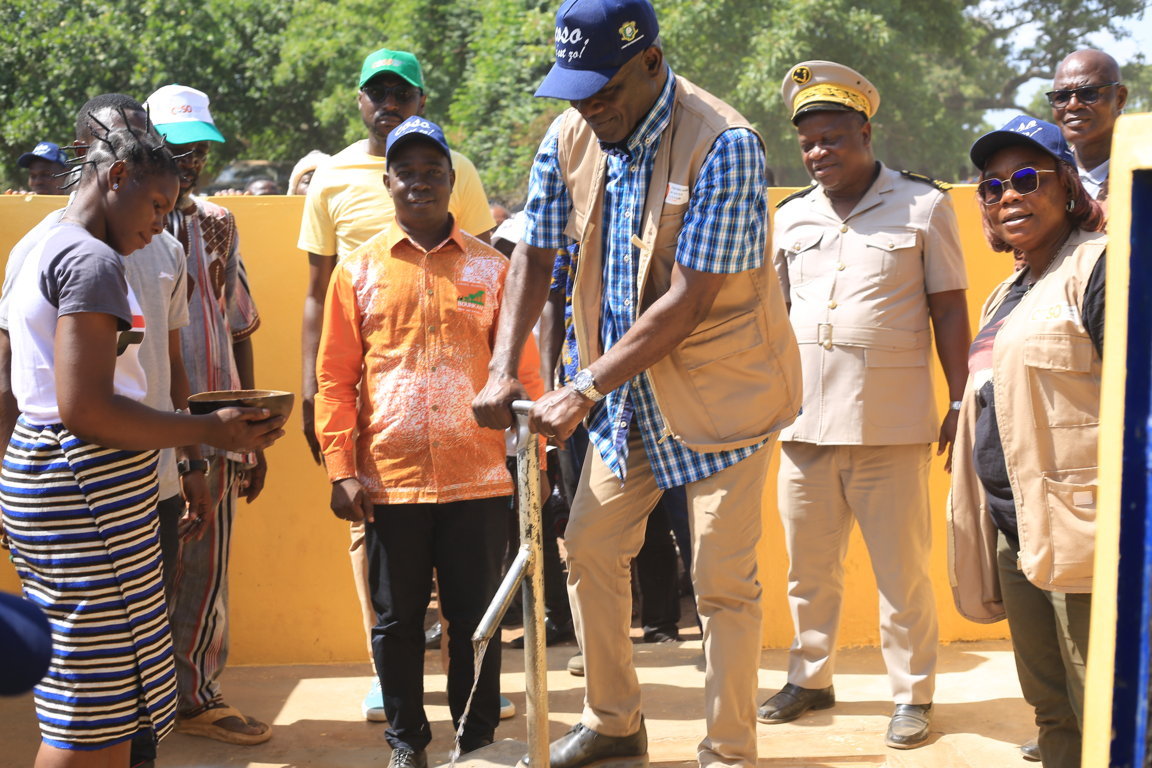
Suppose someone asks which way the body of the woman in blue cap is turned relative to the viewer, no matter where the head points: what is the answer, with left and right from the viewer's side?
facing the viewer and to the left of the viewer

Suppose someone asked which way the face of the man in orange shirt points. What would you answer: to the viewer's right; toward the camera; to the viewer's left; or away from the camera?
toward the camera

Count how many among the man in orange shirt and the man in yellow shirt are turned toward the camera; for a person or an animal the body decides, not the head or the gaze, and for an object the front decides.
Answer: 2

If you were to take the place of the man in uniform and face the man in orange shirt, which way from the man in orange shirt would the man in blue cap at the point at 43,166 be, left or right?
right

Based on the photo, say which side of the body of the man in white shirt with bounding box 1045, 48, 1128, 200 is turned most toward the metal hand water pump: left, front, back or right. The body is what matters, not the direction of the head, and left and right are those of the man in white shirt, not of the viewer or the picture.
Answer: front

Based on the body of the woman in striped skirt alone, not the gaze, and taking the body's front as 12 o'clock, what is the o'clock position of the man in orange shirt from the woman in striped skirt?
The man in orange shirt is roughly at 11 o'clock from the woman in striped skirt.

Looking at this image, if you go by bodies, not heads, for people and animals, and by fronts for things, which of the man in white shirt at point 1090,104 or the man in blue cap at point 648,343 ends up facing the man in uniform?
the man in white shirt

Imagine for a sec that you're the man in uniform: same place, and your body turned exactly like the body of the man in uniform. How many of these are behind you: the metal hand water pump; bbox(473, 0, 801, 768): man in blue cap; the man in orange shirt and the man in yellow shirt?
0

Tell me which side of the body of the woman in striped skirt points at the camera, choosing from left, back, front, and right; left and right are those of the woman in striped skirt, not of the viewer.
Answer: right

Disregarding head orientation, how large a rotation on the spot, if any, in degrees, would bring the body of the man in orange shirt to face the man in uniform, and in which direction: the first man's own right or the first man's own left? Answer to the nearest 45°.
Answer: approximately 90° to the first man's own left

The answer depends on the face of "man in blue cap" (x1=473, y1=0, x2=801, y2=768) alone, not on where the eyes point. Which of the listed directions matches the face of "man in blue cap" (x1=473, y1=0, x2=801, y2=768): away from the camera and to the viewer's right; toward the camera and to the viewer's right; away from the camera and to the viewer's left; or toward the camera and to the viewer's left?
toward the camera and to the viewer's left

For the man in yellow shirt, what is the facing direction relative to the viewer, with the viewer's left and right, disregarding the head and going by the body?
facing the viewer

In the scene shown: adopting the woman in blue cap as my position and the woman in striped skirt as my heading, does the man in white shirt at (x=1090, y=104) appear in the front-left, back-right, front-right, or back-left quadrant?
back-right

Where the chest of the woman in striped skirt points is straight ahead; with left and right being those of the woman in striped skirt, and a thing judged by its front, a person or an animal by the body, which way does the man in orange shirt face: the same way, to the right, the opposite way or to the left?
to the right

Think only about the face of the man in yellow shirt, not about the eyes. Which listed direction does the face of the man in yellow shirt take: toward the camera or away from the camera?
toward the camera

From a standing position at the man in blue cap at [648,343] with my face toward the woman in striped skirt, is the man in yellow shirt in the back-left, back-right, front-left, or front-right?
front-right

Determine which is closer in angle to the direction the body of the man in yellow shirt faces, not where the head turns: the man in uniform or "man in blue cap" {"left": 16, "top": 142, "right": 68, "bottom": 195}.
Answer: the man in uniform

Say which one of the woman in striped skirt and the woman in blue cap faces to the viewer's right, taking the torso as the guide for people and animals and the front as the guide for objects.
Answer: the woman in striped skirt

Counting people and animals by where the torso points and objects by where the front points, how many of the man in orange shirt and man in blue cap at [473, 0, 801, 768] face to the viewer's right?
0

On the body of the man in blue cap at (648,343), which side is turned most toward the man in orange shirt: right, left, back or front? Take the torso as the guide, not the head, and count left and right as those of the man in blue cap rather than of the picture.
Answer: right
